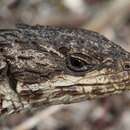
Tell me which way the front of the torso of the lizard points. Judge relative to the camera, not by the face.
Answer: to the viewer's right
